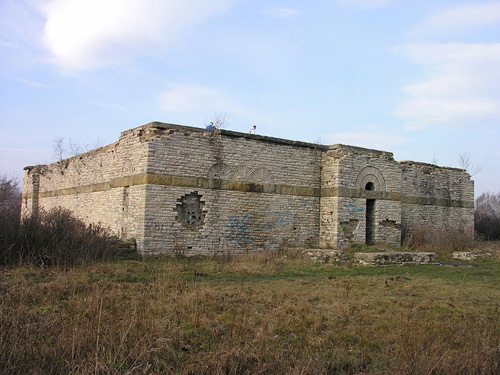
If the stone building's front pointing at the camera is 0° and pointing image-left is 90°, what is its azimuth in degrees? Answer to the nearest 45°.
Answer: approximately 315°

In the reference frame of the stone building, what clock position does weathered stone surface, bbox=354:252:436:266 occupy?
The weathered stone surface is roughly at 11 o'clock from the stone building.

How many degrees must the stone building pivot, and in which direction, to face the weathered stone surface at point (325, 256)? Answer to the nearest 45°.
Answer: approximately 45° to its left

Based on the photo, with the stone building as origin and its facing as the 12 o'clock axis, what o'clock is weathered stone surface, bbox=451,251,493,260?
The weathered stone surface is roughly at 10 o'clock from the stone building.
